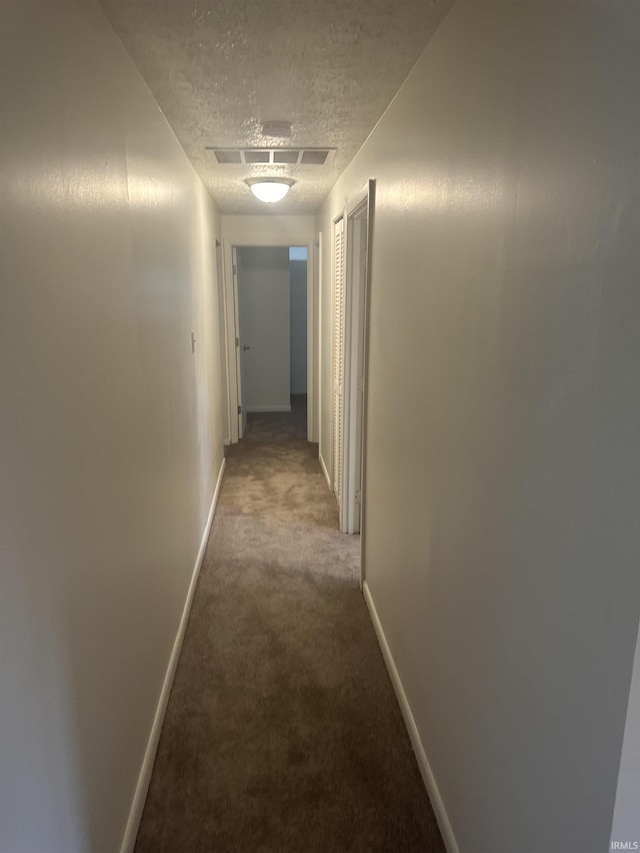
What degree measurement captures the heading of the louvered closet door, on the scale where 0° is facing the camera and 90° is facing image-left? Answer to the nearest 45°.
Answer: approximately 90°

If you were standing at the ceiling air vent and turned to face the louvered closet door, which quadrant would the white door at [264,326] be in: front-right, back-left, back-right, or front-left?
front-left

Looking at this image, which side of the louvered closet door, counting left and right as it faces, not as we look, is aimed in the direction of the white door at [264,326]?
right
